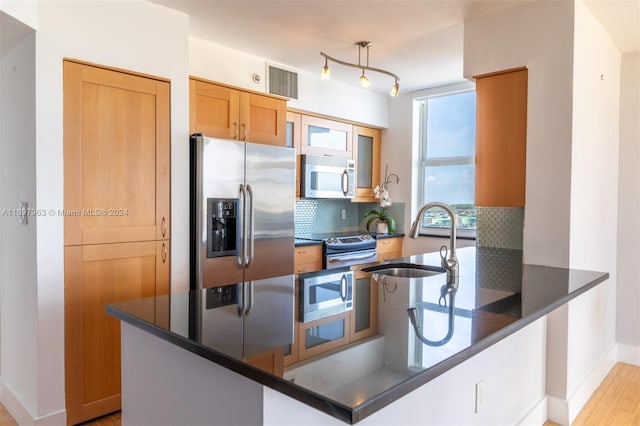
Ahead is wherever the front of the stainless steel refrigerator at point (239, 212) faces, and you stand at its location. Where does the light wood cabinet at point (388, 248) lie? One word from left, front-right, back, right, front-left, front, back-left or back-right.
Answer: left

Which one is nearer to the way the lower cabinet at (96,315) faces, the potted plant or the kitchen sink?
the kitchen sink

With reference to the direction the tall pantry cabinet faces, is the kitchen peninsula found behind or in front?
in front

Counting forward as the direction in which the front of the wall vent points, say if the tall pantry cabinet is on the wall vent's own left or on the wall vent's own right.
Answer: on the wall vent's own right

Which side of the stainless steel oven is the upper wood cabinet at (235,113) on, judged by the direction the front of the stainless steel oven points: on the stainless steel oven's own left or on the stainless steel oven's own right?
on the stainless steel oven's own right

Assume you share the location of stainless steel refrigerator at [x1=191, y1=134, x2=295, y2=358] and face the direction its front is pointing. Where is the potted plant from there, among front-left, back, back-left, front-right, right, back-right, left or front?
left

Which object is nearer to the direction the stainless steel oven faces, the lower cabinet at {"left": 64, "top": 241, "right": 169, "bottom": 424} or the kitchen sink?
the kitchen sink

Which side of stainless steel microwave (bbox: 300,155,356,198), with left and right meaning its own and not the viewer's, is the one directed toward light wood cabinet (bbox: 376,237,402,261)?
left

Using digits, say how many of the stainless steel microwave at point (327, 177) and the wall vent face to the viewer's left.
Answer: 0
